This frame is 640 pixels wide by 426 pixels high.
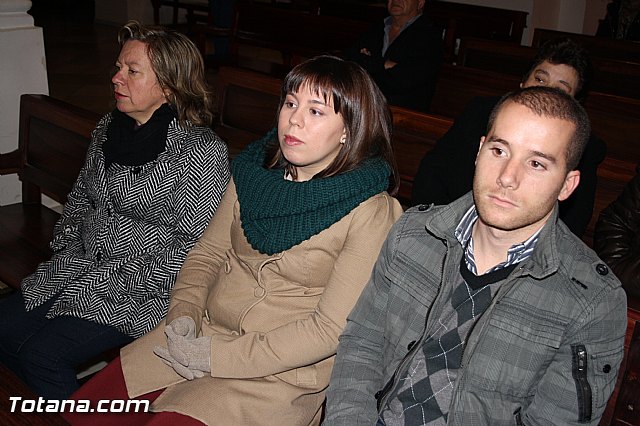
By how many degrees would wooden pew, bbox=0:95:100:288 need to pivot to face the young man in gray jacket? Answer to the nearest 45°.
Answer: approximately 90° to its left

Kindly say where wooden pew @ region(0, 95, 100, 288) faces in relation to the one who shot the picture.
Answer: facing the viewer and to the left of the viewer

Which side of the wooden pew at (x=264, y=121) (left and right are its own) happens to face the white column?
right

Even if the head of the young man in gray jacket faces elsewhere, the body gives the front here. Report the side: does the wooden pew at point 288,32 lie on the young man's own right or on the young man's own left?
on the young man's own right

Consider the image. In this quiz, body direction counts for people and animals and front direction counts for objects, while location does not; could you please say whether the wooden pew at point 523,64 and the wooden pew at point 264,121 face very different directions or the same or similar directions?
same or similar directions

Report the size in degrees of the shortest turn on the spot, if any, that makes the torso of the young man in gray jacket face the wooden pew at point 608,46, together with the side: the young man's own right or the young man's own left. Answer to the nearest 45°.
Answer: approximately 135° to the young man's own right

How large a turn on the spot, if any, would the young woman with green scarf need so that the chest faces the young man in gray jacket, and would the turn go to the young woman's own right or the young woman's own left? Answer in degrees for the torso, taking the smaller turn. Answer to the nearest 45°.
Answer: approximately 90° to the young woman's own left

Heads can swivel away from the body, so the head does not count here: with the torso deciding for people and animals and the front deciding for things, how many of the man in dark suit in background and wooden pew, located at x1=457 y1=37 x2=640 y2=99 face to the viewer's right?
0

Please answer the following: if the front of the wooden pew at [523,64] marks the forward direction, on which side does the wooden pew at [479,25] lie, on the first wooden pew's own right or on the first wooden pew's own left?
on the first wooden pew's own right

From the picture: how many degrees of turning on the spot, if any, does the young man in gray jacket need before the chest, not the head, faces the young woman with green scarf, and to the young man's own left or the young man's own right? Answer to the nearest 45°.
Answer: approximately 90° to the young man's own right

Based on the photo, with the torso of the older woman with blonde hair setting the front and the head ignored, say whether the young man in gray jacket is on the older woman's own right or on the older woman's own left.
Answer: on the older woman's own left

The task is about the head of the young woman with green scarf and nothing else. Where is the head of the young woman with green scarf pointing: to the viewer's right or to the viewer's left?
to the viewer's left

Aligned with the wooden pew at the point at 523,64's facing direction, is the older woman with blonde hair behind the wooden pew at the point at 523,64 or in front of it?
in front

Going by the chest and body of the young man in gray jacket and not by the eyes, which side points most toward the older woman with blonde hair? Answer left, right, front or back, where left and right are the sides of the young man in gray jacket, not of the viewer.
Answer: right

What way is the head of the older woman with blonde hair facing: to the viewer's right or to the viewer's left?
to the viewer's left

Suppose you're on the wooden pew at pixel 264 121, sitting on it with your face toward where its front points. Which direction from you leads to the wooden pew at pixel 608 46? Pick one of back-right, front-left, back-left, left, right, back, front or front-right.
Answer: back

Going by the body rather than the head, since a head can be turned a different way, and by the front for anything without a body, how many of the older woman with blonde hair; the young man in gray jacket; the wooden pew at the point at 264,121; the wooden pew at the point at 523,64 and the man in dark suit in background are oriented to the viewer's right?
0

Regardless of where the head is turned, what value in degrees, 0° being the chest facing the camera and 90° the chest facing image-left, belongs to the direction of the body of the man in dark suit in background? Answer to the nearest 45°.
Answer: approximately 45°
